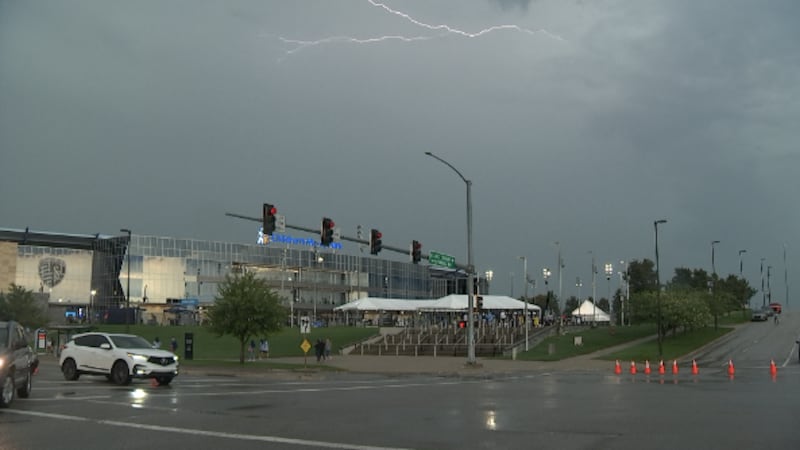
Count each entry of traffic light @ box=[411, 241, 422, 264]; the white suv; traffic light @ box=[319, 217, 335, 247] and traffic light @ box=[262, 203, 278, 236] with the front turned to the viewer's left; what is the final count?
0

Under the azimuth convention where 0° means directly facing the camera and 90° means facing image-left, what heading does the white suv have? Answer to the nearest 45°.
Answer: approximately 315°

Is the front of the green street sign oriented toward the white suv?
no

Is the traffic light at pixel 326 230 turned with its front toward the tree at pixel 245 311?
no

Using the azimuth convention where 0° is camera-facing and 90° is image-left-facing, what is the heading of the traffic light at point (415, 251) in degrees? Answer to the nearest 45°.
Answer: approximately 315°

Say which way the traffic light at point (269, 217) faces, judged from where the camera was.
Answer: facing the viewer and to the right of the viewer

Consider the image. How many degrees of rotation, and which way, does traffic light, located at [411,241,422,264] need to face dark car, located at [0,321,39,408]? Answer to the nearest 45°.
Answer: approximately 45° to its right

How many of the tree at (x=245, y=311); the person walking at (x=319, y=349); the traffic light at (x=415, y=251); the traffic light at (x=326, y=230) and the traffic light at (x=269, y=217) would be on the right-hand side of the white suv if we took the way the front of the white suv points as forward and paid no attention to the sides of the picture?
0

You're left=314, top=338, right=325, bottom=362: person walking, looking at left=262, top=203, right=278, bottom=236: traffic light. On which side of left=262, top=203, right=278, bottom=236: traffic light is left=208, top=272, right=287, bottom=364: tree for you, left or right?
right

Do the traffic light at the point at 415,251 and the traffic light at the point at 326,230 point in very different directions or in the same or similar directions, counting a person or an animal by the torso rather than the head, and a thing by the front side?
same or similar directions

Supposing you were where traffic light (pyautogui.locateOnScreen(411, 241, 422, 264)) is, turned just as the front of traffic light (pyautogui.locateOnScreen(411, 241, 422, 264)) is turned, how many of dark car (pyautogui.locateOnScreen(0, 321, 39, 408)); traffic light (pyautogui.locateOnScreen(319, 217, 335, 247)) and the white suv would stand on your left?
0

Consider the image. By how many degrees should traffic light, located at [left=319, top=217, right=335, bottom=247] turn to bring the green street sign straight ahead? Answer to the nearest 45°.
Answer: approximately 90° to its left

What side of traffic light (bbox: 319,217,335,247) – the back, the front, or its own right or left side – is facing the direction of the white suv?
right

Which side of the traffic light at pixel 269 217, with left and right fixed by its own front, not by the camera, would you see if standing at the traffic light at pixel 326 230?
left

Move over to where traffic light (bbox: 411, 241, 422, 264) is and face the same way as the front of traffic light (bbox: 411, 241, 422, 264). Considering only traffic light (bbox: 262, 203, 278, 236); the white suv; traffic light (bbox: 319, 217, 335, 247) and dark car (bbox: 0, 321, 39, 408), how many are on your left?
0
